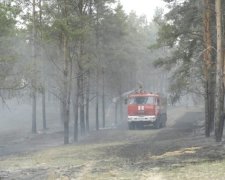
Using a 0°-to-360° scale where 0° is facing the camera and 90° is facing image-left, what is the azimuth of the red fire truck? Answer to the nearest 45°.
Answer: approximately 0°
